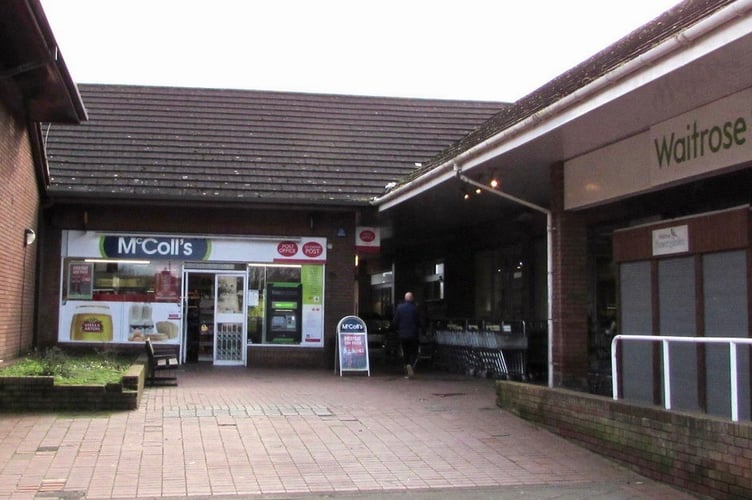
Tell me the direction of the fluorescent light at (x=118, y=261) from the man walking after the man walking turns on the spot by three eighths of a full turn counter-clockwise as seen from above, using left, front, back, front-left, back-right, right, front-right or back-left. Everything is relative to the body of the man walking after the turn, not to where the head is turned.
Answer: front-right

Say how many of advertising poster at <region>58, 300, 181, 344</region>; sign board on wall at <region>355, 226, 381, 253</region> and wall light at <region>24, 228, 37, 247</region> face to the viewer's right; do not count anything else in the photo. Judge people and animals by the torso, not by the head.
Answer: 1

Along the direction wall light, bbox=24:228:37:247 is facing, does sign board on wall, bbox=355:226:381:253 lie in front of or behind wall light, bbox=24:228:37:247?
in front

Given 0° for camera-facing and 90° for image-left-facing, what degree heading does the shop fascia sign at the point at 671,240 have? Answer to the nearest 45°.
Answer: approximately 45°

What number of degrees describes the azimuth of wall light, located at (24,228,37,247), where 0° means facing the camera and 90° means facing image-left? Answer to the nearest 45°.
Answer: approximately 270°

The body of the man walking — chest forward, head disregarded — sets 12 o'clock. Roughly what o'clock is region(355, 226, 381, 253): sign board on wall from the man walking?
The sign board on wall is roughly at 11 o'clock from the man walking.

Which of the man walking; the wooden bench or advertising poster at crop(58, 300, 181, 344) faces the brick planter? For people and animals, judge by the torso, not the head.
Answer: the advertising poster

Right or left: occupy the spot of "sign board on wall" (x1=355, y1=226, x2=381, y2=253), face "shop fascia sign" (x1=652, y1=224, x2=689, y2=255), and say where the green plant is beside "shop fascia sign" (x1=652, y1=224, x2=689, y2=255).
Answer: right

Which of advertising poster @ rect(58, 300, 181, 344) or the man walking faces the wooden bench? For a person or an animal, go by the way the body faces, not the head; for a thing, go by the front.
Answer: the advertising poster

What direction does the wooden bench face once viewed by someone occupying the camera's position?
facing to the right of the viewer

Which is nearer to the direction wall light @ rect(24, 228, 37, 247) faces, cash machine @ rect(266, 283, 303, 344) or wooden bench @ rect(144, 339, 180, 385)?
the cash machine

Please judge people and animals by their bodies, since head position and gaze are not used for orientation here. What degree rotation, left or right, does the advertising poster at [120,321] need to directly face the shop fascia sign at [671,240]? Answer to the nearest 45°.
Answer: approximately 45° to its left

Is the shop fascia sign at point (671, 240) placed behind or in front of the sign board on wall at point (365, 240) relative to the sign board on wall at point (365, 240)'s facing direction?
in front

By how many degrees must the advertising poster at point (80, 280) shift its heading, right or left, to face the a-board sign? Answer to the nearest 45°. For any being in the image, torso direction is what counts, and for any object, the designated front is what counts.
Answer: approximately 45° to its left

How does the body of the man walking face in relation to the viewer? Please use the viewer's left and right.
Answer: facing away from the viewer
